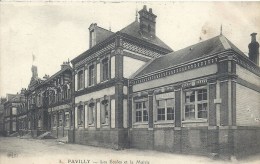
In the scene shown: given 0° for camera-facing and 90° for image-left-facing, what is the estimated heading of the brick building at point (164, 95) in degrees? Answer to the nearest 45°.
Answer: approximately 45°

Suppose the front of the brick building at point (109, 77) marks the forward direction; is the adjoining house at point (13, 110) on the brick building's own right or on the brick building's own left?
on the brick building's own right

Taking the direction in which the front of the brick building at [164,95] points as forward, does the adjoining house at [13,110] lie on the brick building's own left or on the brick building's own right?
on the brick building's own right

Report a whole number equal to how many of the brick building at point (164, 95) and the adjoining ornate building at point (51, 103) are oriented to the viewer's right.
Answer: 0
